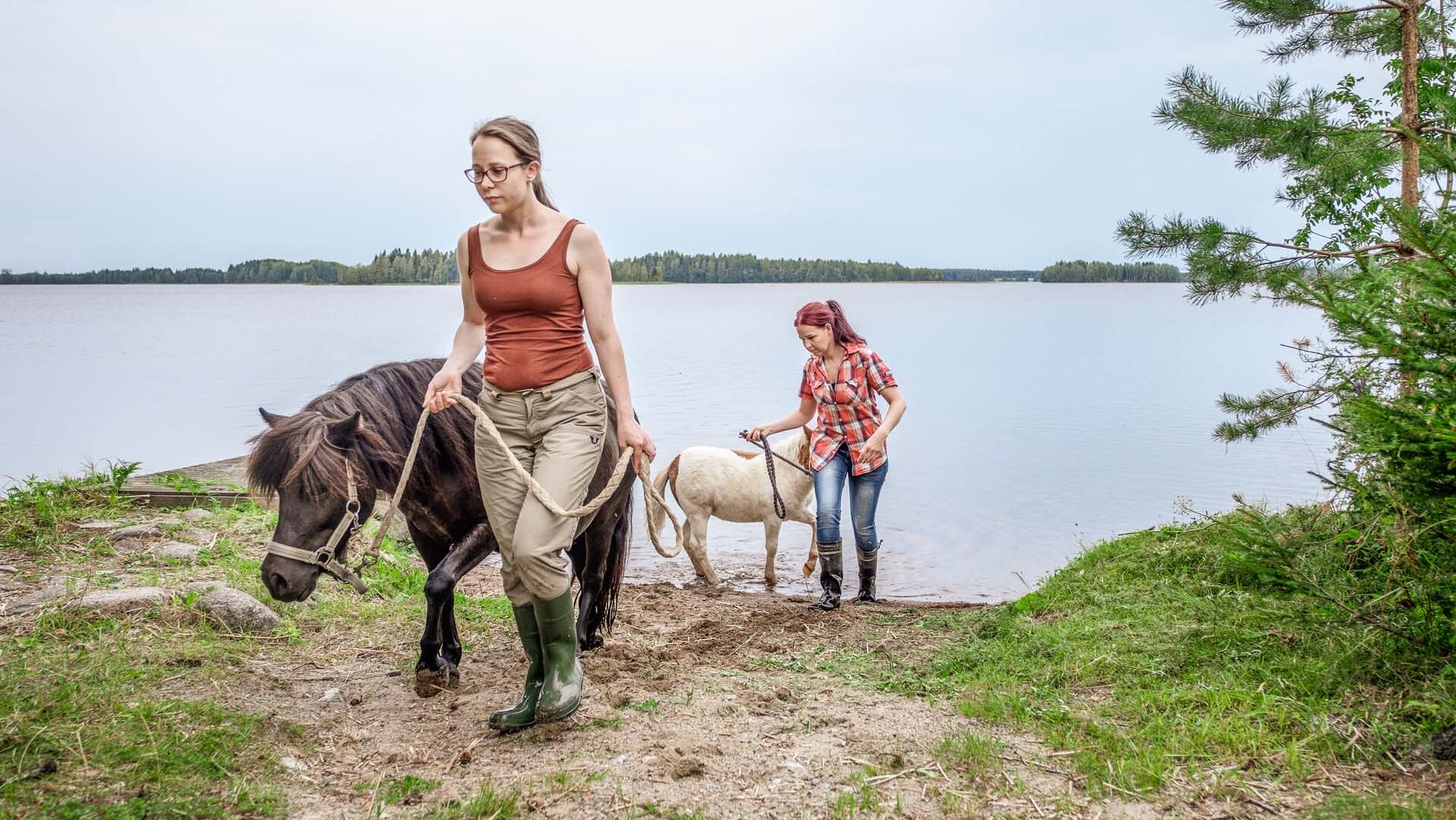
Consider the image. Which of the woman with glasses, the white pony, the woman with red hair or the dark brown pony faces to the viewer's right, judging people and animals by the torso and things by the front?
the white pony

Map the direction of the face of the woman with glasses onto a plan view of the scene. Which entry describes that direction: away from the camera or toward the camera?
toward the camera

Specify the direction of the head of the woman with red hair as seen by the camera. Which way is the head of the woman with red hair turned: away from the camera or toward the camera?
toward the camera

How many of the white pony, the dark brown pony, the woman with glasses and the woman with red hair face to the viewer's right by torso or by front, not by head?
1

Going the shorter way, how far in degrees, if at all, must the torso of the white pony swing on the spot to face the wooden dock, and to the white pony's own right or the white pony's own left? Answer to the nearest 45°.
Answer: approximately 180°

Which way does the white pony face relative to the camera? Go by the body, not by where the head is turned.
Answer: to the viewer's right

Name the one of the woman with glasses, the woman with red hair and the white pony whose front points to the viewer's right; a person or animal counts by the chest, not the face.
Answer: the white pony

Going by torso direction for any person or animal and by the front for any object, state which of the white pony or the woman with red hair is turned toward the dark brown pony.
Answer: the woman with red hair

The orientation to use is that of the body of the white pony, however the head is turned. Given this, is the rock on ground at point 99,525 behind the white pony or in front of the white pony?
behind

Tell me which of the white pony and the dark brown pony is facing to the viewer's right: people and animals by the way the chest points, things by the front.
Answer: the white pony

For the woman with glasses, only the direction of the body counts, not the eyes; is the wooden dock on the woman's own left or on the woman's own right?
on the woman's own right

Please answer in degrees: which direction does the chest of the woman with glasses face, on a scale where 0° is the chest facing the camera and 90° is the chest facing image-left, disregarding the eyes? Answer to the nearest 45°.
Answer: approximately 45°

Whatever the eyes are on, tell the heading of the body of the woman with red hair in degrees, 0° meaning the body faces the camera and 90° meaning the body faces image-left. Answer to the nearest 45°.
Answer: approximately 45°

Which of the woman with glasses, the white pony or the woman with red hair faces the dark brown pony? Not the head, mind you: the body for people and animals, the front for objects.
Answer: the woman with red hair

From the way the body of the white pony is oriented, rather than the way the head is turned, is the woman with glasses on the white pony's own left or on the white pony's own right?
on the white pony's own right

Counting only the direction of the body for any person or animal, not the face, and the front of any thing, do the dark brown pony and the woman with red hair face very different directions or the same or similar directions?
same or similar directions
